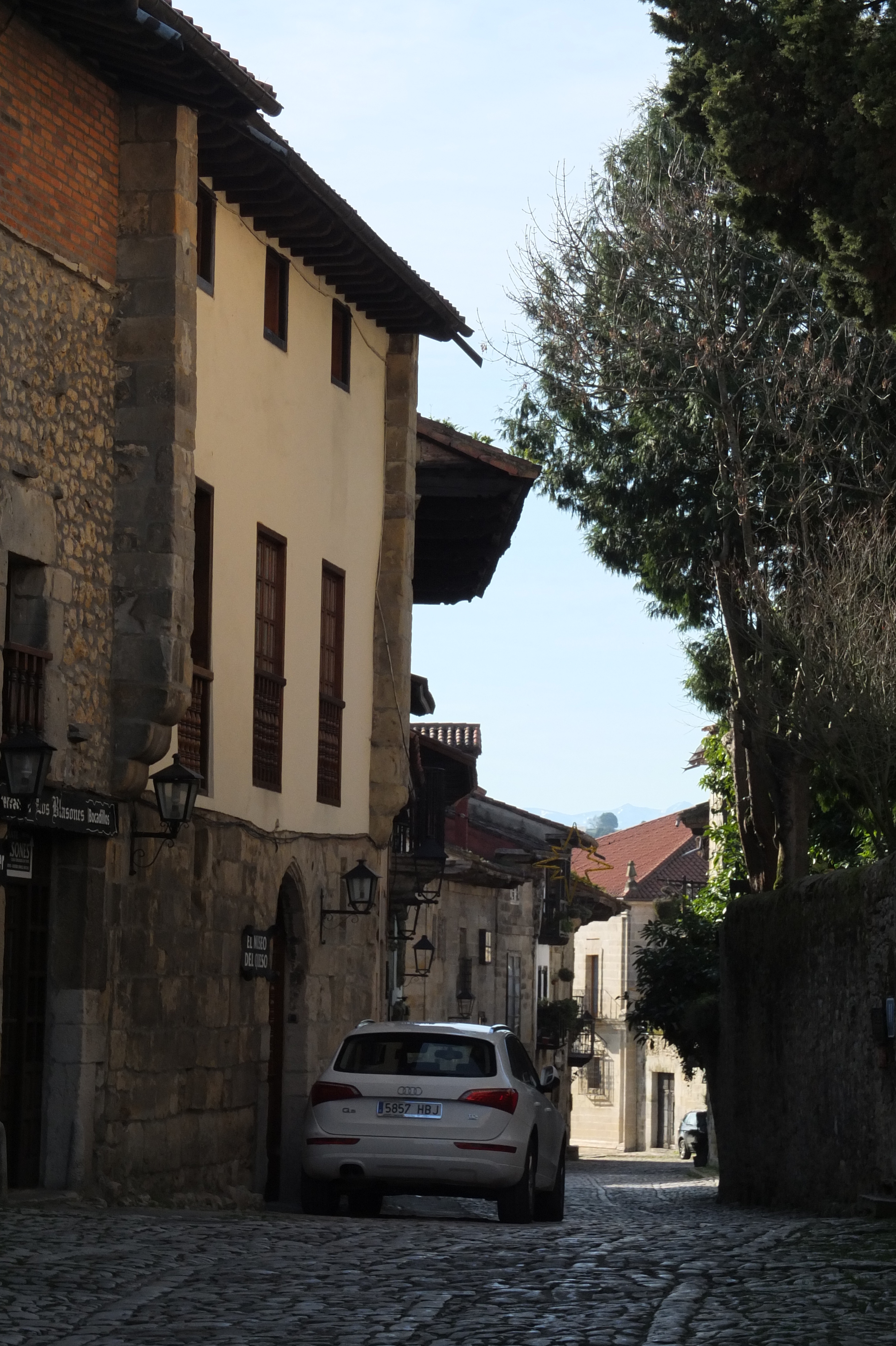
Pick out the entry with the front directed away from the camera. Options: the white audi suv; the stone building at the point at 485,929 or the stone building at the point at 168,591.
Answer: the white audi suv

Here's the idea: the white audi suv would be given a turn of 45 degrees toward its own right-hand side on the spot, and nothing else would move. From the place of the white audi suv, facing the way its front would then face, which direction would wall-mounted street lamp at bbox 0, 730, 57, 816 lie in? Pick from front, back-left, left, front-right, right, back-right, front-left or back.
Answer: back

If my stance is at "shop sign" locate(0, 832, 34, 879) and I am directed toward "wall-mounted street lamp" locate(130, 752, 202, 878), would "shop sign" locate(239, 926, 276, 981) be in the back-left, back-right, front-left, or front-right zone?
front-left

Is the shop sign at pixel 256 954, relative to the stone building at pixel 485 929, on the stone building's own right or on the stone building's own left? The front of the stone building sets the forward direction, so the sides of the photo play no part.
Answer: on the stone building's own right

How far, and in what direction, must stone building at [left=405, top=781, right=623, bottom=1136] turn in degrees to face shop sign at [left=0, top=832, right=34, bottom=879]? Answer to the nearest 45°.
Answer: approximately 45° to its right

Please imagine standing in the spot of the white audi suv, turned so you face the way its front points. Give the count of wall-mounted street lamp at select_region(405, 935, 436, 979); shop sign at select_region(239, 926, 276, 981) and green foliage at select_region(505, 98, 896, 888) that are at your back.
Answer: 0

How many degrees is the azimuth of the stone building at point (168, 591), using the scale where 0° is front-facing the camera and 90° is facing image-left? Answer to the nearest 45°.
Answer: approximately 315°

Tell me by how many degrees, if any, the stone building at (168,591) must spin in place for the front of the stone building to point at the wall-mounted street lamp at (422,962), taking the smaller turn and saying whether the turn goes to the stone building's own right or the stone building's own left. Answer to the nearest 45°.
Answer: approximately 135° to the stone building's own left

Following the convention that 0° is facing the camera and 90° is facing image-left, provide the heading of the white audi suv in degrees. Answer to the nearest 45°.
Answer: approximately 180°

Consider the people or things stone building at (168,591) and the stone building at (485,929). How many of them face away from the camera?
0

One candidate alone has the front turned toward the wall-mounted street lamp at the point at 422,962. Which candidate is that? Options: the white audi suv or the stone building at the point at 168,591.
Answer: the white audi suv

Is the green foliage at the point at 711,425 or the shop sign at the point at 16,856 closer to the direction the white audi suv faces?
the green foliage

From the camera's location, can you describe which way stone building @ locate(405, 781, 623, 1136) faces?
facing the viewer and to the right of the viewer

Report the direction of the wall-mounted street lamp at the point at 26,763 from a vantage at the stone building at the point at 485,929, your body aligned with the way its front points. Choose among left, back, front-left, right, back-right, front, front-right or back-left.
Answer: front-right

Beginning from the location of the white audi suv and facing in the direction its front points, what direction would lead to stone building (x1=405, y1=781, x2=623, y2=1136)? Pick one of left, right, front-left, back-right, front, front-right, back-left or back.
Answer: front

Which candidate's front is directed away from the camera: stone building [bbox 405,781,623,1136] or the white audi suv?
the white audi suv

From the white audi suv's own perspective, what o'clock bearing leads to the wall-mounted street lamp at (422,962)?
The wall-mounted street lamp is roughly at 12 o'clock from the white audi suv.

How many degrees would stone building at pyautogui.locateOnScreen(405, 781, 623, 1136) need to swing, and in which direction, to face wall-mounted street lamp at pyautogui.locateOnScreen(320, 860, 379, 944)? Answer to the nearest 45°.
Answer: approximately 45° to its right

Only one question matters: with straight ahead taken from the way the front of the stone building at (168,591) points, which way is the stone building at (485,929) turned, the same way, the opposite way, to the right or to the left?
the same way

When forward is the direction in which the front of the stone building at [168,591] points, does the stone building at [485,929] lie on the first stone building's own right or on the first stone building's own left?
on the first stone building's own left
